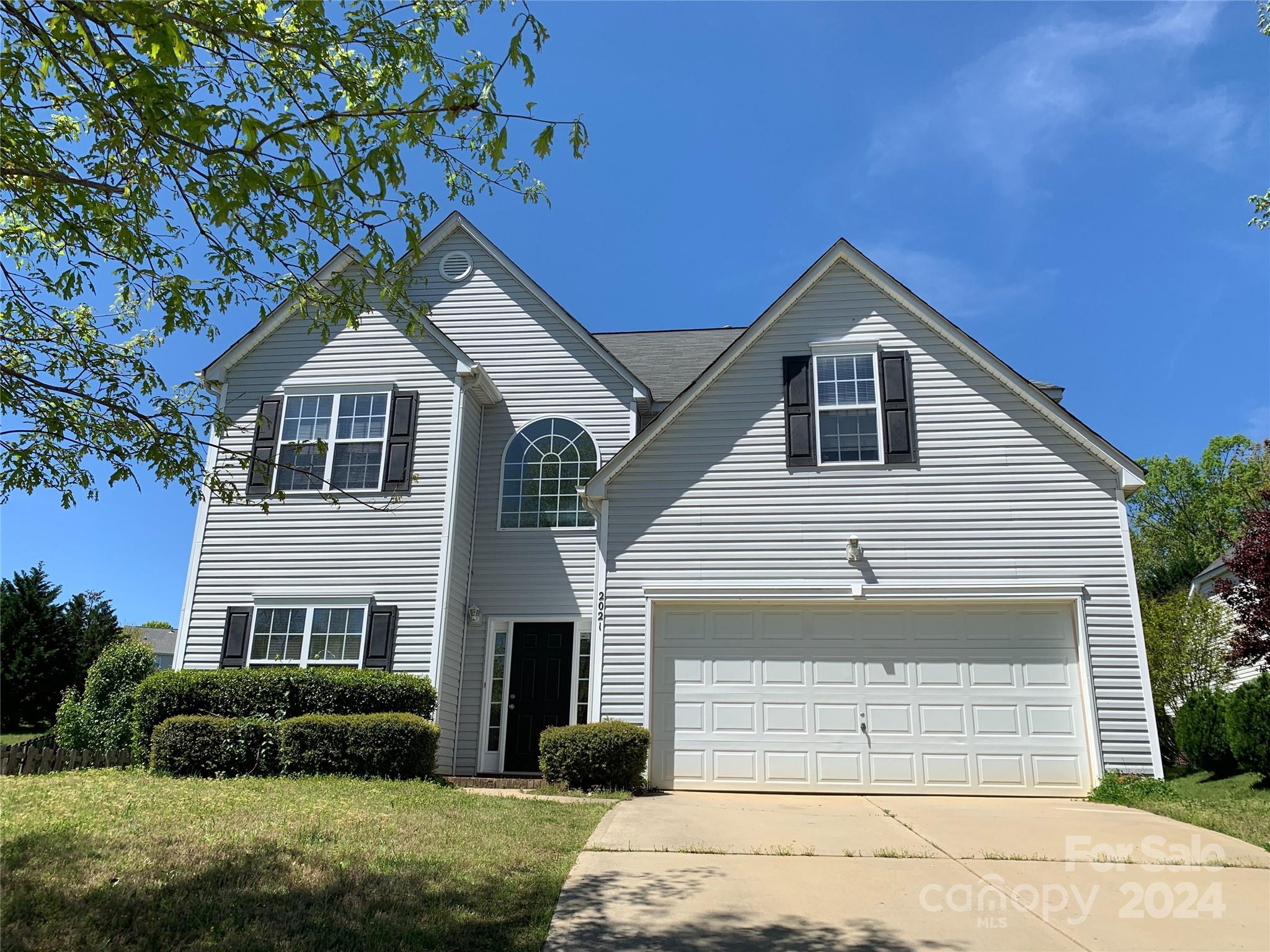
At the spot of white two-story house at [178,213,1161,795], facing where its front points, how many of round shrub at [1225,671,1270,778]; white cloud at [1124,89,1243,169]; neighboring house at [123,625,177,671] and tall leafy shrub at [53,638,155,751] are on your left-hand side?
2

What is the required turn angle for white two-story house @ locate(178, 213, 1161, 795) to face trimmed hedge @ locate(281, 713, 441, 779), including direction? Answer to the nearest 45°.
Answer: approximately 90° to its right

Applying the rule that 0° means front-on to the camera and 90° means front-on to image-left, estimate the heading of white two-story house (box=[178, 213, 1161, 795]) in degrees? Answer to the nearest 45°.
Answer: approximately 0°

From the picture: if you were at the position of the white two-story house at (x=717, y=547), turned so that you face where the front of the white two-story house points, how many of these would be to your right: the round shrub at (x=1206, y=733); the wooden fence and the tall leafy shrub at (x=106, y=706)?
2

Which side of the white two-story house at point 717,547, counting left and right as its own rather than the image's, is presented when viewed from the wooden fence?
right

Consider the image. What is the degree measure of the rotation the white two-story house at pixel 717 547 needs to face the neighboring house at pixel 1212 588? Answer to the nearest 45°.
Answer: approximately 135° to its left

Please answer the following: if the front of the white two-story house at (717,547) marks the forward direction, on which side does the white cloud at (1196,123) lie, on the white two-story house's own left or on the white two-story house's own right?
on the white two-story house's own left

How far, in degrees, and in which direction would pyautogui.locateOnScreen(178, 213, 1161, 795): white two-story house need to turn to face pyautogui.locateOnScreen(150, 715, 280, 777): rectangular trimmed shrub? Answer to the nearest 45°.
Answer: approximately 90° to its right
